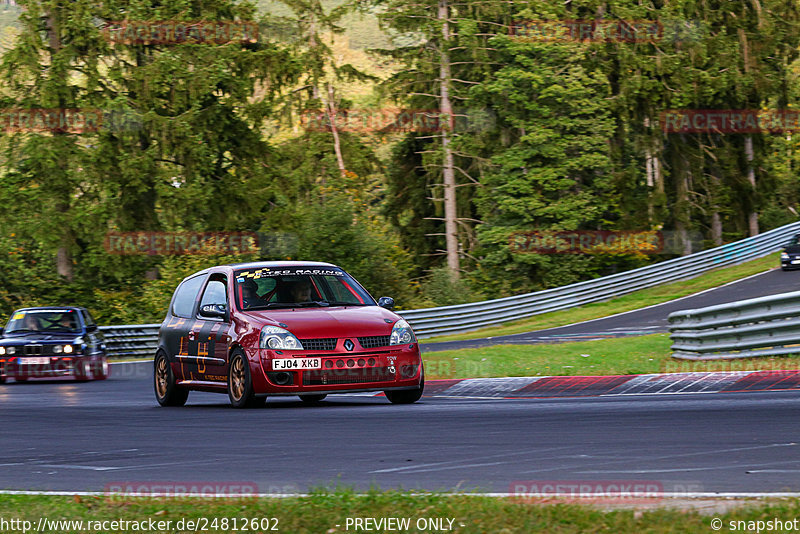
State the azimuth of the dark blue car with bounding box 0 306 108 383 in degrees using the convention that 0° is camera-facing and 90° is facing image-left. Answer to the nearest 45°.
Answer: approximately 0°

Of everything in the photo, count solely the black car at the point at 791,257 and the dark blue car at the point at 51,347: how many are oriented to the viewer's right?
0

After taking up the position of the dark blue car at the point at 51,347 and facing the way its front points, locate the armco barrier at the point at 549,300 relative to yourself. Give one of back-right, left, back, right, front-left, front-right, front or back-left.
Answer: back-left

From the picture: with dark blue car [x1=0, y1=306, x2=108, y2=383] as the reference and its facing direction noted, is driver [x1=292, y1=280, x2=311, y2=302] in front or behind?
in front

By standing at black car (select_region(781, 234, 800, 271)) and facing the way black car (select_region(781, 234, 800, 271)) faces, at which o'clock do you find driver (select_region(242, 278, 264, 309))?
The driver is roughly at 11 o'clock from the black car.

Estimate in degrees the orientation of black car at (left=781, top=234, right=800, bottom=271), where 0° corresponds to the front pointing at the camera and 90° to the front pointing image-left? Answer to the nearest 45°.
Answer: approximately 45°

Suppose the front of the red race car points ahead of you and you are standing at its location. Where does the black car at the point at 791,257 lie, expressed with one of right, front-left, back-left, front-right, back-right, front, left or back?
left

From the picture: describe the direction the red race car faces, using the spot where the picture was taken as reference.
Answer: facing the viewer and to the right of the viewer

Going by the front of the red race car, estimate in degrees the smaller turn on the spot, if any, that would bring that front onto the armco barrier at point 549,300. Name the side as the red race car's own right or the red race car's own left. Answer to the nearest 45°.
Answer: approximately 135° to the red race car's own left

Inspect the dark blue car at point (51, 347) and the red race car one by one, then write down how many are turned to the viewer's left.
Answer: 0

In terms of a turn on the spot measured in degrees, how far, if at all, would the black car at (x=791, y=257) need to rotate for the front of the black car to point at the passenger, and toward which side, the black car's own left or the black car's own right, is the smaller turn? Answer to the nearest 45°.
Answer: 0° — it already faces them

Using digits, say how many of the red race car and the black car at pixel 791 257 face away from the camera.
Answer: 0
